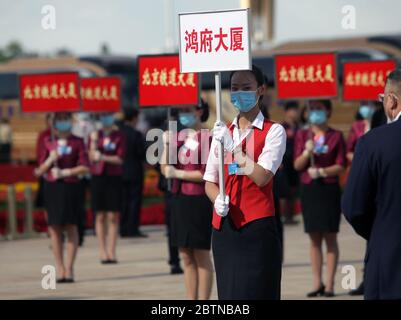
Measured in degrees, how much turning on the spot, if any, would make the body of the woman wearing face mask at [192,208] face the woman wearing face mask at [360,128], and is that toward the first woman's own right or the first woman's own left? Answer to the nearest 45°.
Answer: approximately 180°

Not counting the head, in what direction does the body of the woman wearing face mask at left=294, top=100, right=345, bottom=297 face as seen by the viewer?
toward the camera

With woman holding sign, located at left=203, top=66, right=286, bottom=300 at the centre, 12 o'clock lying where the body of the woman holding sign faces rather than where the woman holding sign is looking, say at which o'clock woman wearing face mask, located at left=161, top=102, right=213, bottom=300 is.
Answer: The woman wearing face mask is roughly at 4 o'clock from the woman holding sign.

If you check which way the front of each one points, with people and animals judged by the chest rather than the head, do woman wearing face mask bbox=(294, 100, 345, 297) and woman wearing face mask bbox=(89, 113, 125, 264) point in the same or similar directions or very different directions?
same or similar directions

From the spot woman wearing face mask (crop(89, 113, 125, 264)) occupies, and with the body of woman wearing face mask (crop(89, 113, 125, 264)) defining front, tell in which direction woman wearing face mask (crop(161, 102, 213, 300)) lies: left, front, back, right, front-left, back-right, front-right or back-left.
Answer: front

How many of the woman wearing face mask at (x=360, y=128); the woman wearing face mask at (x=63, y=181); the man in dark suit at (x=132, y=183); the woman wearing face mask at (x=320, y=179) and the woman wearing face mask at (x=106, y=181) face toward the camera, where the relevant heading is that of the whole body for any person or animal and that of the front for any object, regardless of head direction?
4

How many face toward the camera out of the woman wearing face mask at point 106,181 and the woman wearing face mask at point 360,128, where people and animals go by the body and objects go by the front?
2

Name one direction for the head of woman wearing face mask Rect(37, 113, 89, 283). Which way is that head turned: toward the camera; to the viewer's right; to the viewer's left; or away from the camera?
toward the camera

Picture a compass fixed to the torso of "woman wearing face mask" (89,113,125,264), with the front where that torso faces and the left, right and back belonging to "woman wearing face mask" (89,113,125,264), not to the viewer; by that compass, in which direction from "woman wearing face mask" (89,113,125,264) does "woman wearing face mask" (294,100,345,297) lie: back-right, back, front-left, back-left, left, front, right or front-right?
front-left

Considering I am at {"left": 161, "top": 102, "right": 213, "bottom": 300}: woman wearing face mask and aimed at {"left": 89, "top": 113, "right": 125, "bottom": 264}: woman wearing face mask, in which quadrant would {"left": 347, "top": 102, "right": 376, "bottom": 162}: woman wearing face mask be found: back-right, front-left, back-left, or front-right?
front-right

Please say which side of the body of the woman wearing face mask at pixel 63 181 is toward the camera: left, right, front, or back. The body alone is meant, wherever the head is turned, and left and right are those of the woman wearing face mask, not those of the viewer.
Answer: front

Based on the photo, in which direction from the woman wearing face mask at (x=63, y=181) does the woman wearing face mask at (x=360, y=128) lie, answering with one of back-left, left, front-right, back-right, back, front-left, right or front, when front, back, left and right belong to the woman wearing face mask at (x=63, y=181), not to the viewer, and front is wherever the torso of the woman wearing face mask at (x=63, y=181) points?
left

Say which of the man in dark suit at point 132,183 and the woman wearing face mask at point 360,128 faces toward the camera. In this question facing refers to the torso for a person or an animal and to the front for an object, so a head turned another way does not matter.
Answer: the woman wearing face mask

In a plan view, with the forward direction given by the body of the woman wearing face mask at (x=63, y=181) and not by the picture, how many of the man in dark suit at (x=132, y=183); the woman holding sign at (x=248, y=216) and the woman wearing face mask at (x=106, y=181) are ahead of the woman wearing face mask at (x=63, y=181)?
1

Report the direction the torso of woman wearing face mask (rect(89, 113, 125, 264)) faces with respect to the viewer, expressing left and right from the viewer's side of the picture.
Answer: facing the viewer

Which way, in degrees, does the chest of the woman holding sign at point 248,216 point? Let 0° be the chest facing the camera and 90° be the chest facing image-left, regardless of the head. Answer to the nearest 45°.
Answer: approximately 45°

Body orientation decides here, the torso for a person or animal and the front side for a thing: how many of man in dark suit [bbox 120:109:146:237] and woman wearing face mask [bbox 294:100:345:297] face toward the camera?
1
